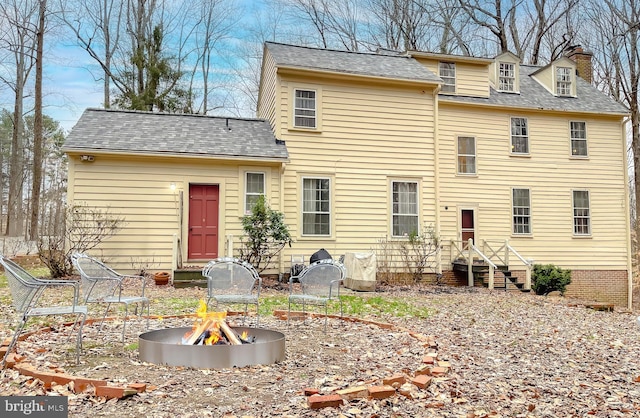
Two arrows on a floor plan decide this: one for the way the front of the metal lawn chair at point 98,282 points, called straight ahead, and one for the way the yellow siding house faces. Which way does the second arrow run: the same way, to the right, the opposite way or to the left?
to the right

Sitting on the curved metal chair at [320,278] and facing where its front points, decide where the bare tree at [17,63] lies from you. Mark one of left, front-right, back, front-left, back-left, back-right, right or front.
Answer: right

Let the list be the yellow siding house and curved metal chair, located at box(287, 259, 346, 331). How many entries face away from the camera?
0

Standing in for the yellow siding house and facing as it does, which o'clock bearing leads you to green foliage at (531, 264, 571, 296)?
The green foliage is roughly at 9 o'clock from the yellow siding house.

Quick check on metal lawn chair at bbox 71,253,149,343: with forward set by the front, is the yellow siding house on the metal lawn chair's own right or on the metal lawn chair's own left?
on the metal lawn chair's own left

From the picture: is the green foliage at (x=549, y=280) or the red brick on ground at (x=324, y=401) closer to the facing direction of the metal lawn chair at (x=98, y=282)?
the red brick on ground

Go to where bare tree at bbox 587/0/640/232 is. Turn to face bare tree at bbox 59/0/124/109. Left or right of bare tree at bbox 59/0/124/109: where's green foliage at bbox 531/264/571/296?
left

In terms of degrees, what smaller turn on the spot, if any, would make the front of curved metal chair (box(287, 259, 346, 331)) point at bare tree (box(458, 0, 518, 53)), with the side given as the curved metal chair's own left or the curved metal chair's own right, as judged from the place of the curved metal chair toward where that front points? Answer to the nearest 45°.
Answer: approximately 180°

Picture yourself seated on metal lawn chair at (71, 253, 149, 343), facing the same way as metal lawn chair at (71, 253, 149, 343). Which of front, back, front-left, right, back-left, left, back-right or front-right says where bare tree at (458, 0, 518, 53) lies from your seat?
left

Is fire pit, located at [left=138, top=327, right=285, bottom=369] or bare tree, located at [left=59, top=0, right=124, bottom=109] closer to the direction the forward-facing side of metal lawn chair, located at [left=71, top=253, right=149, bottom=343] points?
the fire pit

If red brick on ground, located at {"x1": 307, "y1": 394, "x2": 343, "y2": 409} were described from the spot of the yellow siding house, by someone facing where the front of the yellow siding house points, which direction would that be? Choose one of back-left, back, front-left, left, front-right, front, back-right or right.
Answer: front

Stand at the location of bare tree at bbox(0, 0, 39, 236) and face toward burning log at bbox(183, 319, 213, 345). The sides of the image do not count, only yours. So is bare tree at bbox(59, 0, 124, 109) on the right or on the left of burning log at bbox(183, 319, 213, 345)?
left

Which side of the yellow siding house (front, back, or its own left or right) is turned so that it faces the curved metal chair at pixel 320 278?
front

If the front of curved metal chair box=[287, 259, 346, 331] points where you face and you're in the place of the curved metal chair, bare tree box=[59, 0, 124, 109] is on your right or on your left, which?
on your right

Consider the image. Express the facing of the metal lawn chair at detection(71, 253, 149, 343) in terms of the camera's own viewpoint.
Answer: facing the viewer and to the right of the viewer

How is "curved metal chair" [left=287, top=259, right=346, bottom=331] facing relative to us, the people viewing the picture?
facing the viewer and to the left of the viewer

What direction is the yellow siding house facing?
toward the camera

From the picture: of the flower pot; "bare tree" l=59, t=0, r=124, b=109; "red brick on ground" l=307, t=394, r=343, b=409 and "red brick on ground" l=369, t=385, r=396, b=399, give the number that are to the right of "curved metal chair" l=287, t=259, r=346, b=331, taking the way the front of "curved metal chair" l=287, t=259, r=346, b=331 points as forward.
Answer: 2
